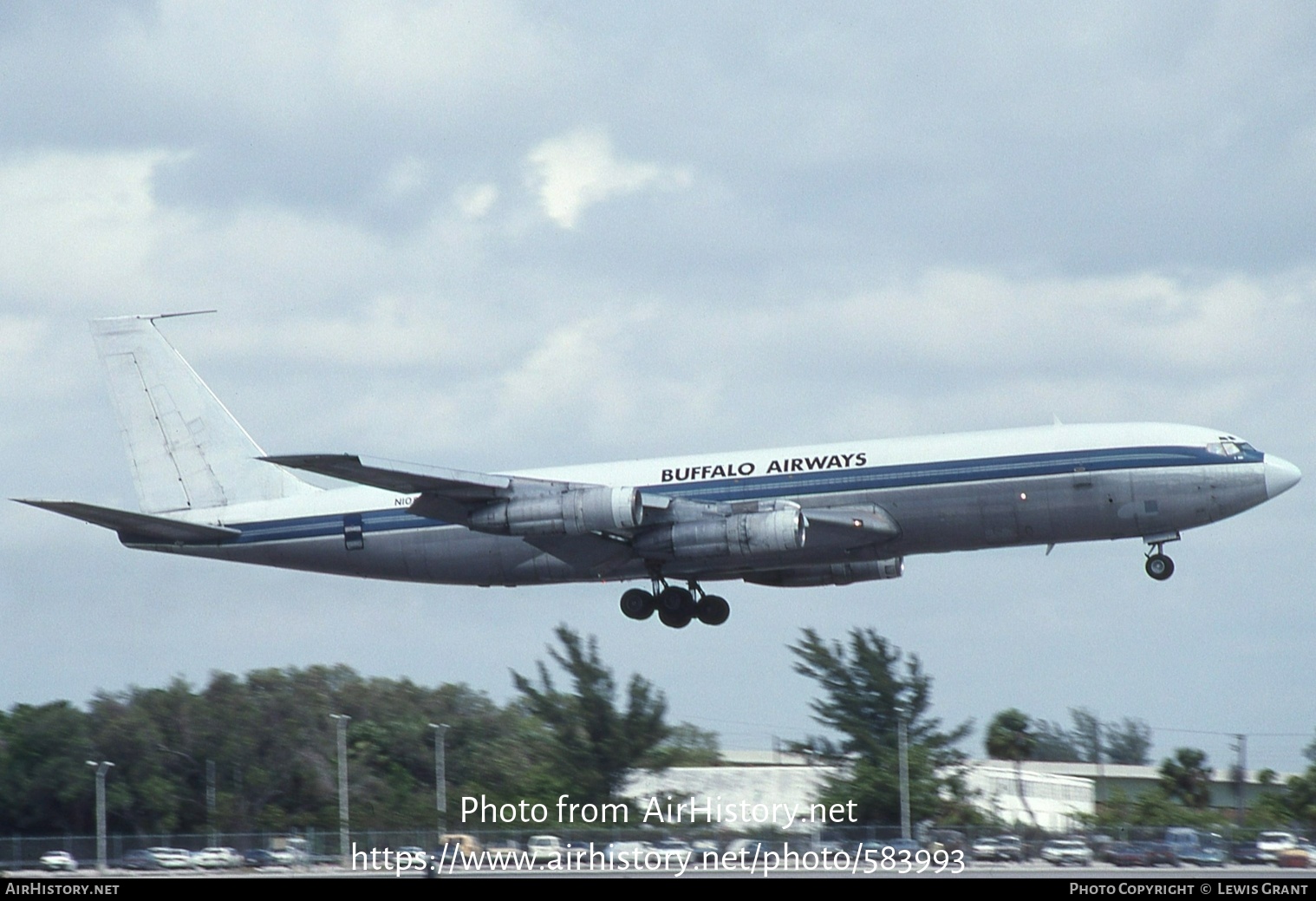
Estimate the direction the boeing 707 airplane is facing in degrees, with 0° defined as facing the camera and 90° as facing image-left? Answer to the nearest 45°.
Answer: approximately 270°
